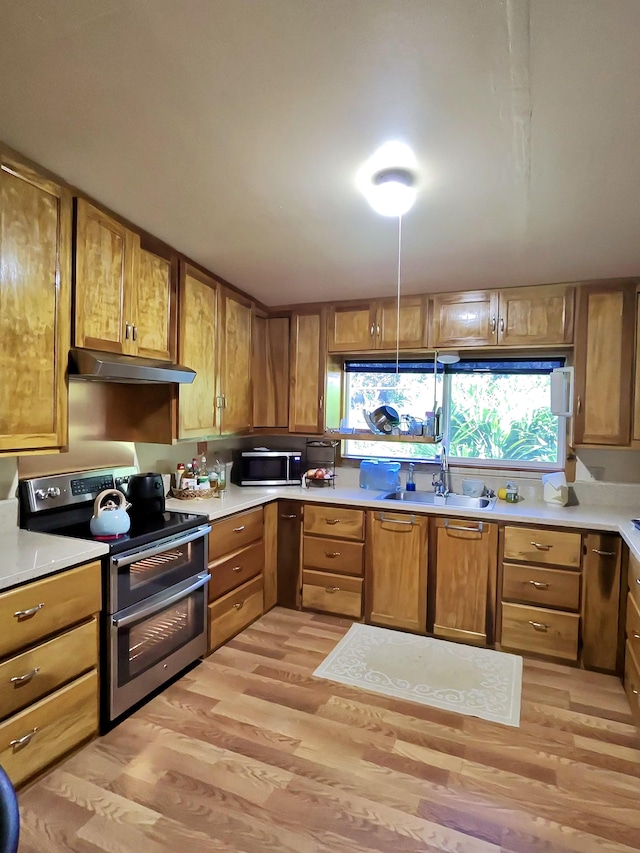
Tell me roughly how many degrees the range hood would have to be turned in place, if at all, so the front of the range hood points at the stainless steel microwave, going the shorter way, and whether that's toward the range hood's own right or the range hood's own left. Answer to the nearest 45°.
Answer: approximately 90° to the range hood's own left

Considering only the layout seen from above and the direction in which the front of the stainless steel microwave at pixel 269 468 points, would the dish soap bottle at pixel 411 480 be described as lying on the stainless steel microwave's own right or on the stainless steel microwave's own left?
on the stainless steel microwave's own left

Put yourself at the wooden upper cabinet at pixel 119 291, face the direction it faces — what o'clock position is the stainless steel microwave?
The stainless steel microwave is roughly at 9 o'clock from the wooden upper cabinet.

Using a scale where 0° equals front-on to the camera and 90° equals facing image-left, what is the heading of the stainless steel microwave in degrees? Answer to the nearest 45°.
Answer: approximately 0°

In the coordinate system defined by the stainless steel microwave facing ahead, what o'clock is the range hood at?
The range hood is roughly at 1 o'clock from the stainless steel microwave.

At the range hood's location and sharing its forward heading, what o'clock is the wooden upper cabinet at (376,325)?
The wooden upper cabinet is roughly at 10 o'clock from the range hood.

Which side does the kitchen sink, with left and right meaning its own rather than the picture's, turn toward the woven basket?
right

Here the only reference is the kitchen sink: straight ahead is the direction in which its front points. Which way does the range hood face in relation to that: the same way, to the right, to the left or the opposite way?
to the left

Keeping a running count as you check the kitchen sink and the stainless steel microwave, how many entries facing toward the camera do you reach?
2

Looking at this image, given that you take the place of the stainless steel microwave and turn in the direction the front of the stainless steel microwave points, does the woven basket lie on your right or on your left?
on your right

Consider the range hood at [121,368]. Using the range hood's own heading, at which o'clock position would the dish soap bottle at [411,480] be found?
The dish soap bottle is roughly at 10 o'clock from the range hood.
